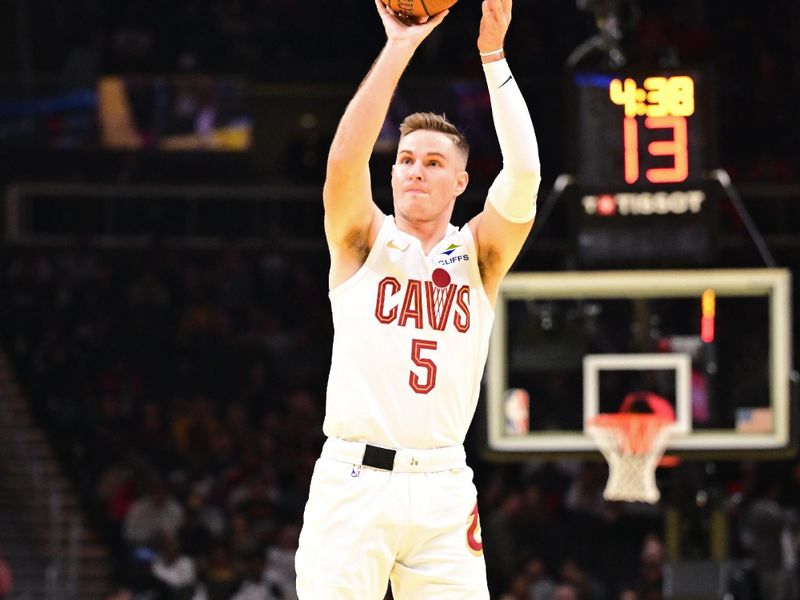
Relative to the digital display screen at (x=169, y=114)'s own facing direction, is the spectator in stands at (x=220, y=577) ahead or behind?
ahead

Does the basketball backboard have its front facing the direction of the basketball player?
yes

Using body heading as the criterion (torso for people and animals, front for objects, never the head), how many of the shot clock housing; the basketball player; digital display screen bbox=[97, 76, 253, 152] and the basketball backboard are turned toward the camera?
4

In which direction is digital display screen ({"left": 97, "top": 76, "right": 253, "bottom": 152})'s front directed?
toward the camera

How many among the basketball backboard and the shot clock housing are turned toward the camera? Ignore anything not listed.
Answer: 2

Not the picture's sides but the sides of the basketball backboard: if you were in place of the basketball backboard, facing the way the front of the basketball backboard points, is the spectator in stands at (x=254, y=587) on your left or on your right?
on your right

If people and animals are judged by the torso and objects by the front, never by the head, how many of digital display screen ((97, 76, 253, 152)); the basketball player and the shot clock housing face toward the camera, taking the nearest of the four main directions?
3

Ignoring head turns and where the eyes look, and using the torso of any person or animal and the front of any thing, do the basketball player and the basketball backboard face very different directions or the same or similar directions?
same or similar directions

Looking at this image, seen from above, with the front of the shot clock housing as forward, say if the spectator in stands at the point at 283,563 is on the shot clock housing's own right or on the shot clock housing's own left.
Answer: on the shot clock housing's own right

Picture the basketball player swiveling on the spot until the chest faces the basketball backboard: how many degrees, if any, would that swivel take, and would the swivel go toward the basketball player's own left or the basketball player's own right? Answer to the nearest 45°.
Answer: approximately 180°

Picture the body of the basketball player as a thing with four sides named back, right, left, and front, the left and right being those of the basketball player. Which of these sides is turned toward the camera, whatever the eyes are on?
front

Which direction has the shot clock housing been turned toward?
toward the camera

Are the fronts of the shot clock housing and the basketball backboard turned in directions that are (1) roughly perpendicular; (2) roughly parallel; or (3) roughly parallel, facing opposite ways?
roughly parallel

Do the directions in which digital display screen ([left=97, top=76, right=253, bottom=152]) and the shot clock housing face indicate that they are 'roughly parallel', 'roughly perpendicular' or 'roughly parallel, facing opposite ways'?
roughly parallel

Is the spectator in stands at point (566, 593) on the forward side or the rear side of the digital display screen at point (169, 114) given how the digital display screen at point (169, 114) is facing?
on the forward side
